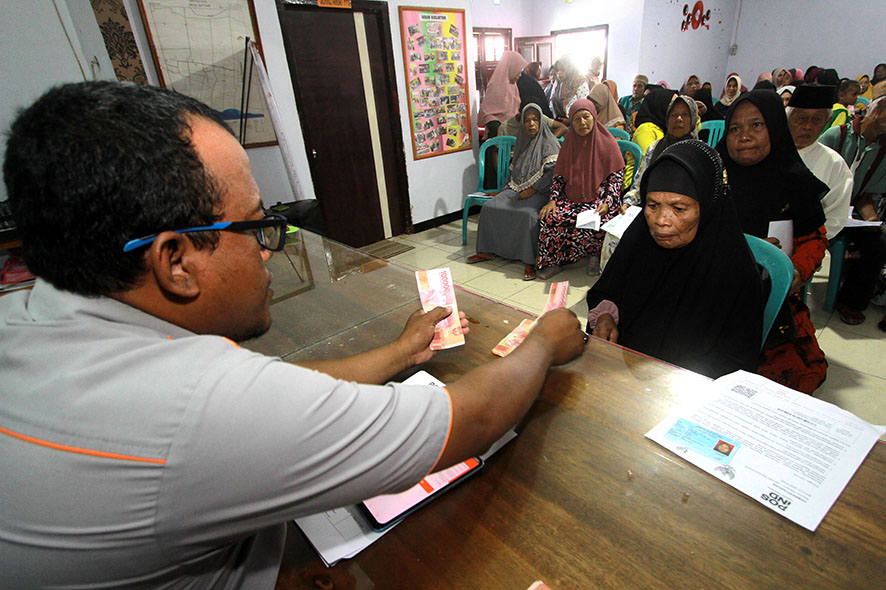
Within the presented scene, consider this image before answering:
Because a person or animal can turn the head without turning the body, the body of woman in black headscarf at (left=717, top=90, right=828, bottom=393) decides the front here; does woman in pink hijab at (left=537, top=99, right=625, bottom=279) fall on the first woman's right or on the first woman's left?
on the first woman's right

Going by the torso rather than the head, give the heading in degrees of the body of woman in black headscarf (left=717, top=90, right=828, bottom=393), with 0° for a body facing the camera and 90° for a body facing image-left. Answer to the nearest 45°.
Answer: approximately 45°

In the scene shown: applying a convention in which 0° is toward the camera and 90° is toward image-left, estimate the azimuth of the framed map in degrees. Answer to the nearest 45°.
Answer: approximately 0°

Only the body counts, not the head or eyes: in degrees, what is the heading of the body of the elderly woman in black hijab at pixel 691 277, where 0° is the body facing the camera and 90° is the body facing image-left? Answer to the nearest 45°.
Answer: approximately 45°

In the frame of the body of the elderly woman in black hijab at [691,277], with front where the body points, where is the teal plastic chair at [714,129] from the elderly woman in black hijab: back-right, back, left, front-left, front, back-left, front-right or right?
back-right

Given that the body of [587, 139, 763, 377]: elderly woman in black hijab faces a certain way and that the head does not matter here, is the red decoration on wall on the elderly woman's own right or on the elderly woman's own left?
on the elderly woman's own right

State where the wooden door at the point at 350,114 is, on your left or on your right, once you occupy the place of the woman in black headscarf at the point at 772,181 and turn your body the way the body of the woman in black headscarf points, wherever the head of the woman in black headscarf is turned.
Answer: on your right

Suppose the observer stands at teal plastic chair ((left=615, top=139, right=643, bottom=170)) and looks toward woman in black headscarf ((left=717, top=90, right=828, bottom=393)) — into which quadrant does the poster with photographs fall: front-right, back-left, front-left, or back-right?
back-right

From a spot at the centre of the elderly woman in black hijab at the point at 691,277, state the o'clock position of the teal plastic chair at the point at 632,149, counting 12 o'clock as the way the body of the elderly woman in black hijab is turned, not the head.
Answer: The teal plastic chair is roughly at 4 o'clock from the elderly woman in black hijab.

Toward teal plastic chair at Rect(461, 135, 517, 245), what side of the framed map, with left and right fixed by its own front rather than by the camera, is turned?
left

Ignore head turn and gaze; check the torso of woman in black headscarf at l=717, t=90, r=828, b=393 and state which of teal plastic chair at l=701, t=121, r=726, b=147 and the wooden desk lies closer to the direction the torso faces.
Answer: the wooden desk

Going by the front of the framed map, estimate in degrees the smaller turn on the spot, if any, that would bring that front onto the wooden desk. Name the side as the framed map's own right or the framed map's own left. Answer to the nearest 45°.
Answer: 0° — it already faces it

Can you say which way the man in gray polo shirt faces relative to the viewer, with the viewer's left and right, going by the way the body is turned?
facing away from the viewer and to the right of the viewer

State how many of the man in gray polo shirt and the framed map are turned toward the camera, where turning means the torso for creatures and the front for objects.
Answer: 1
